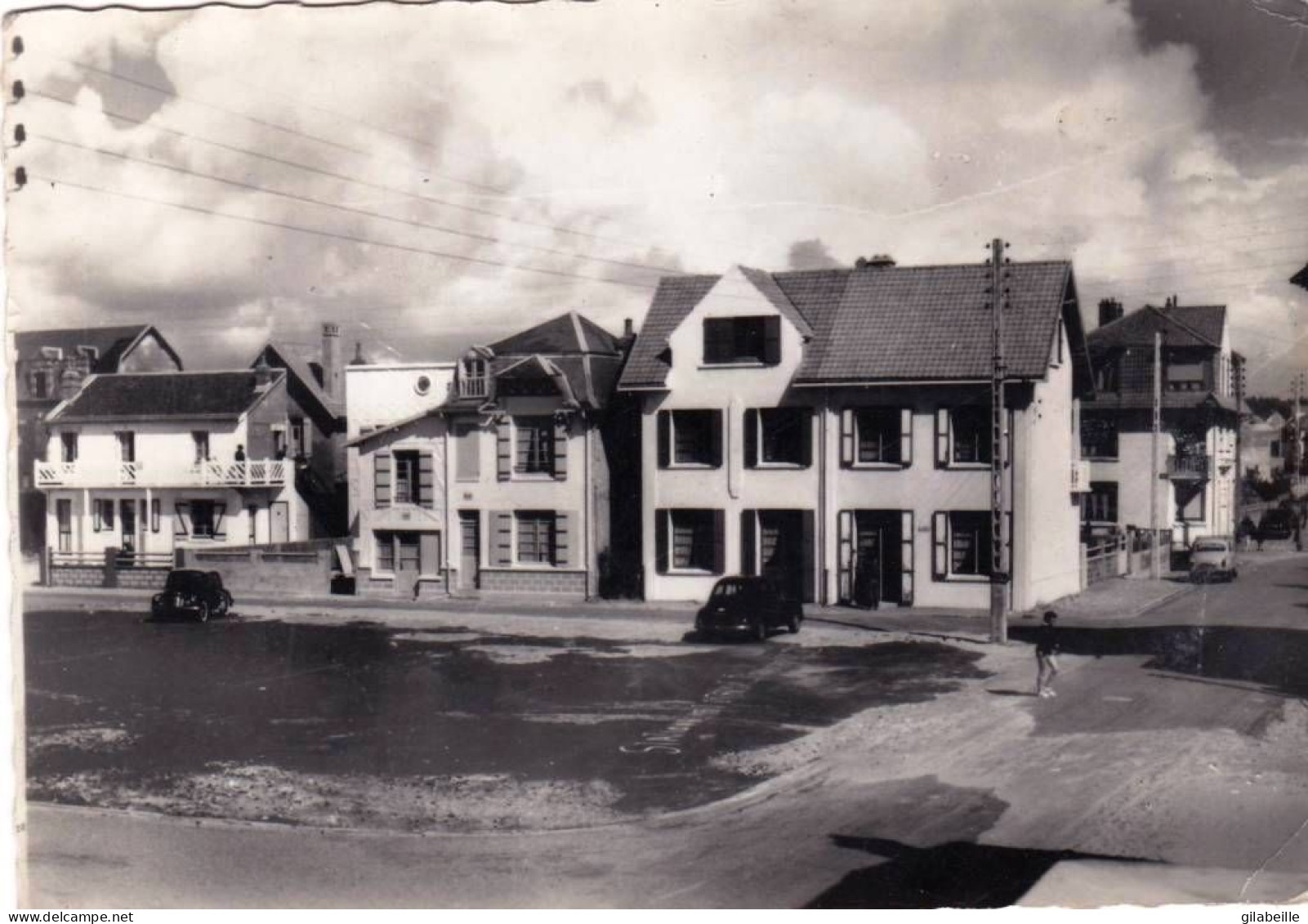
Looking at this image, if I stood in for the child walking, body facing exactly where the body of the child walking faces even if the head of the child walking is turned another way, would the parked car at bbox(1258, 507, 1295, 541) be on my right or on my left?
on my left

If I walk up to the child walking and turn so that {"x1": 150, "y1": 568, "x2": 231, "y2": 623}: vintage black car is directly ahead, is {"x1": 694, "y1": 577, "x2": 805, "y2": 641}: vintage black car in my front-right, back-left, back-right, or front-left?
front-right

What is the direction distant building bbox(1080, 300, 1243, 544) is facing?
toward the camera

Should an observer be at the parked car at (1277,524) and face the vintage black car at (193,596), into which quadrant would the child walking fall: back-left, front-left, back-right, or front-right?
front-left

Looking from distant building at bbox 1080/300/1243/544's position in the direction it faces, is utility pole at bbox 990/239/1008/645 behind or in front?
in front

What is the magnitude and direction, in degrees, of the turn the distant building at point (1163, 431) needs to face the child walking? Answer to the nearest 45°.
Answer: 0° — it already faces them

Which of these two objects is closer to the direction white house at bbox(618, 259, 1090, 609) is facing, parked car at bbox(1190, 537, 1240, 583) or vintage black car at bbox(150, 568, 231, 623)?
the vintage black car

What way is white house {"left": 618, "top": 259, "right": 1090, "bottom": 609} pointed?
toward the camera

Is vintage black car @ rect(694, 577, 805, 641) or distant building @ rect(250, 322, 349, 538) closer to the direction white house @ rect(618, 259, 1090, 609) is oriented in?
the vintage black car
